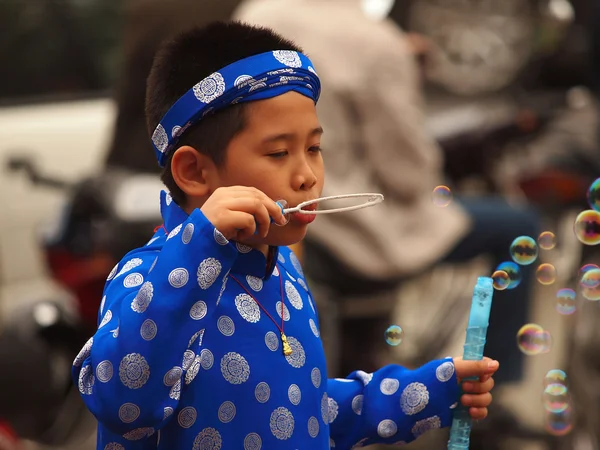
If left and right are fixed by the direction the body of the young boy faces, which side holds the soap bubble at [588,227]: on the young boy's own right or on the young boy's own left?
on the young boy's own left

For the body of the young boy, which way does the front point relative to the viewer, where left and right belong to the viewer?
facing the viewer and to the right of the viewer

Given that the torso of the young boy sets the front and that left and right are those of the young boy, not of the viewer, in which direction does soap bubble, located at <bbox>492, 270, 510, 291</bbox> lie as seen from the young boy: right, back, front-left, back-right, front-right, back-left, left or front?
left

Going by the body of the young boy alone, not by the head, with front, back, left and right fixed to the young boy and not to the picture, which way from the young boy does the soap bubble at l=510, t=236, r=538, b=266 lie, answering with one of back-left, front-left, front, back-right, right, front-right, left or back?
left

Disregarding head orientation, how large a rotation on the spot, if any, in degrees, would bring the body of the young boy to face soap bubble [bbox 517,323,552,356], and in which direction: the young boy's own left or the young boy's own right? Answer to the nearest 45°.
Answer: approximately 90° to the young boy's own left

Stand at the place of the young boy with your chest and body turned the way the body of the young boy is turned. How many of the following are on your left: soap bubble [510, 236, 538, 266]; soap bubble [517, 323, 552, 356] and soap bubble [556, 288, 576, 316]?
3

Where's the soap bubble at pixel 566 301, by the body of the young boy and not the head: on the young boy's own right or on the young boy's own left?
on the young boy's own left

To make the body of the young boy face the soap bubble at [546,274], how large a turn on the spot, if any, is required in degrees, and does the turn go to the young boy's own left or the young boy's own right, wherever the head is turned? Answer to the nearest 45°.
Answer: approximately 90° to the young boy's own left
